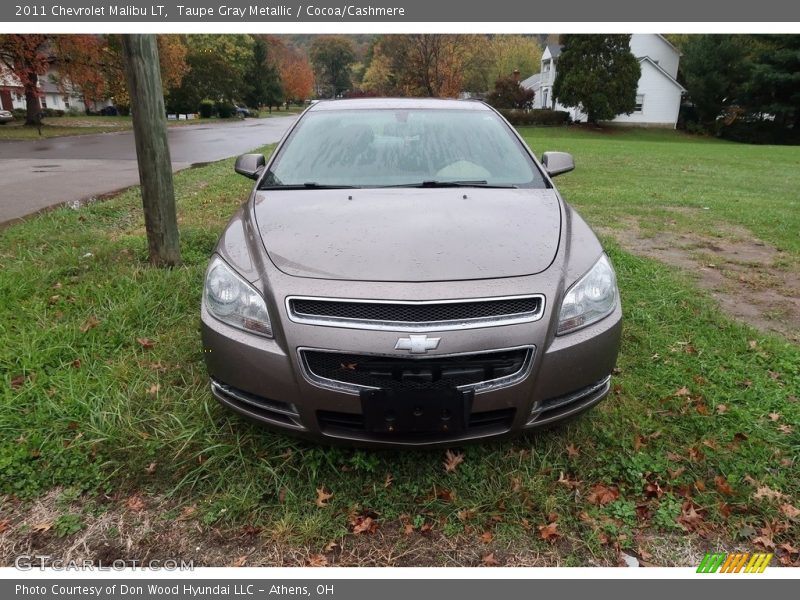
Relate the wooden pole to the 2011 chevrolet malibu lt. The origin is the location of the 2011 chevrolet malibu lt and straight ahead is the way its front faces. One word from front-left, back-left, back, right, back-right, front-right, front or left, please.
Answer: back-right

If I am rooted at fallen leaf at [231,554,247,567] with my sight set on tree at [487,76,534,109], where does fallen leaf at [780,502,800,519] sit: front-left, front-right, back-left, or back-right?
front-right

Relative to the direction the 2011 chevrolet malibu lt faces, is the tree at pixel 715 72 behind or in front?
behind

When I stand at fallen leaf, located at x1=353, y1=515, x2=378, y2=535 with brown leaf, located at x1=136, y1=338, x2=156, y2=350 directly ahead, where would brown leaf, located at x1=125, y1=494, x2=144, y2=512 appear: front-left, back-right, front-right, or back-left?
front-left

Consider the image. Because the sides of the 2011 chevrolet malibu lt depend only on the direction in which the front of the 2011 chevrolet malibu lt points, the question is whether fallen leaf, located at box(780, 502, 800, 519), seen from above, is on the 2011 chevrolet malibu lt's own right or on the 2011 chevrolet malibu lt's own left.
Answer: on the 2011 chevrolet malibu lt's own left

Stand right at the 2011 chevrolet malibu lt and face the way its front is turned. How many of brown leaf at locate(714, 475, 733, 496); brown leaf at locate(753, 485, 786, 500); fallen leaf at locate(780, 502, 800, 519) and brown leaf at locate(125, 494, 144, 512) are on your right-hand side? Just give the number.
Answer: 1

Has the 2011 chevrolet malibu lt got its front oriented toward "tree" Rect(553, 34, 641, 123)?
no

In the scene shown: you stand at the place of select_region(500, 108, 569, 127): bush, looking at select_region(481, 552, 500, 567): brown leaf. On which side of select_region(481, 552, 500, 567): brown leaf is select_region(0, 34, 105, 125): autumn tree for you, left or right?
right

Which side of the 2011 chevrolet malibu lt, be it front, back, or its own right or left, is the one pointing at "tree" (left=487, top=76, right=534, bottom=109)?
back

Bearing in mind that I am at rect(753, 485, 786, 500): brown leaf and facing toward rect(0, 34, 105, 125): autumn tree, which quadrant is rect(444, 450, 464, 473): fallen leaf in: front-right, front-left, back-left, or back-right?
front-left

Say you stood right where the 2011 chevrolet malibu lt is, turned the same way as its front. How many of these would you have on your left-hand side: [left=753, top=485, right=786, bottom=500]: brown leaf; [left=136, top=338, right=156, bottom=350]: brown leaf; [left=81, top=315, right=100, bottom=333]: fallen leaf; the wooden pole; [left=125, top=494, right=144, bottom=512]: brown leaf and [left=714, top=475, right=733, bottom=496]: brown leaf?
2

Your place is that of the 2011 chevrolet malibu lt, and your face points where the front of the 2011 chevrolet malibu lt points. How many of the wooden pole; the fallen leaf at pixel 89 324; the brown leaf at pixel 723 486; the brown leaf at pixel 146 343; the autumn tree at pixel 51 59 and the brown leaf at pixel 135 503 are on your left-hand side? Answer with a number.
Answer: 1

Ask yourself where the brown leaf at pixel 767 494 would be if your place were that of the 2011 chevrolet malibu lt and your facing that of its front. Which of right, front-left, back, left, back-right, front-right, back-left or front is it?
left

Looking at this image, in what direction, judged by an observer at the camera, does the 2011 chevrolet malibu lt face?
facing the viewer
